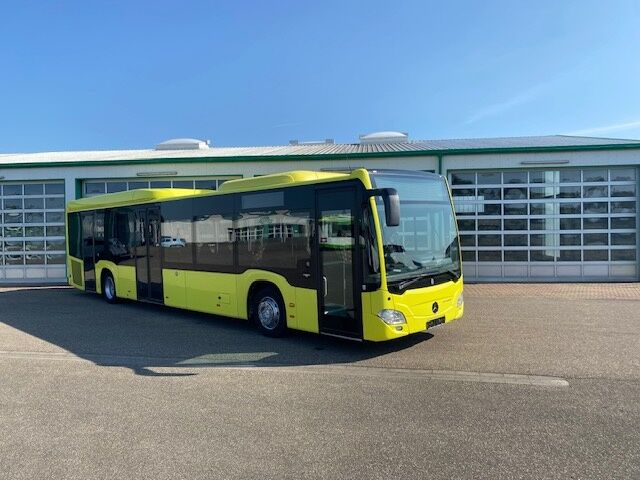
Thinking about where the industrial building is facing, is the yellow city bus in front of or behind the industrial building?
in front

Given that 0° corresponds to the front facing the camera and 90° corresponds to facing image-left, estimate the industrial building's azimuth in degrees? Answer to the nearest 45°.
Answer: approximately 0°

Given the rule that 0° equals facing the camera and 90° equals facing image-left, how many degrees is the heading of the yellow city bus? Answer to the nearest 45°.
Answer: approximately 315°

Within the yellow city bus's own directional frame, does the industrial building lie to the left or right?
on its left

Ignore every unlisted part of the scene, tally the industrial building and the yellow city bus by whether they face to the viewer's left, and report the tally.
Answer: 0
